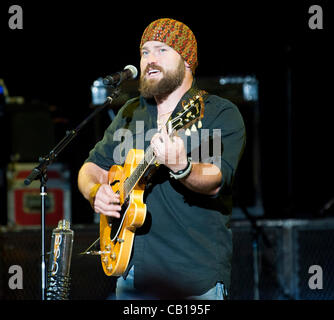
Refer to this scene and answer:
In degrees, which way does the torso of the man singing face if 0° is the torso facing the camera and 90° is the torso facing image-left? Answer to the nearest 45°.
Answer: approximately 45°

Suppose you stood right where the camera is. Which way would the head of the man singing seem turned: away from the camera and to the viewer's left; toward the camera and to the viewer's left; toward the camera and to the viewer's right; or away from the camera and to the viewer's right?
toward the camera and to the viewer's left
